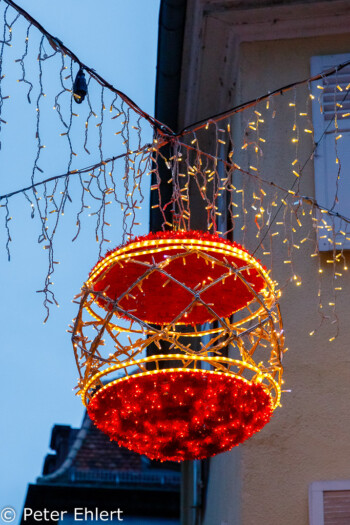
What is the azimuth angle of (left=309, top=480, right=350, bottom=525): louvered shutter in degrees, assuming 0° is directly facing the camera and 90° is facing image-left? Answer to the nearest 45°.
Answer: approximately 0°

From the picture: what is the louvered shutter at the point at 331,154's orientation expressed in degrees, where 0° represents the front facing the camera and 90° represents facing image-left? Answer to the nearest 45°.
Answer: approximately 0°

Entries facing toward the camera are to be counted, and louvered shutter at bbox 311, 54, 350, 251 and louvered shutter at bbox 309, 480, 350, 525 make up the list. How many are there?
2
